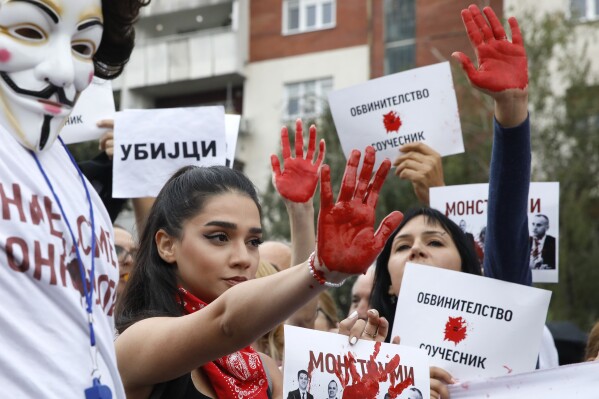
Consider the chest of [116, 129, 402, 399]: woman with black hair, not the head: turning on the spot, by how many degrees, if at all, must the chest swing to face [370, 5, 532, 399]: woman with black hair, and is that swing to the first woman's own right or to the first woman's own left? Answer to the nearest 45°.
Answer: approximately 90° to the first woman's own left

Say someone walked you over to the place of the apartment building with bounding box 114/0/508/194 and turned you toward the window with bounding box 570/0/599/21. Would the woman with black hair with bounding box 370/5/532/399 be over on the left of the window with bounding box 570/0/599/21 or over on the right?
right

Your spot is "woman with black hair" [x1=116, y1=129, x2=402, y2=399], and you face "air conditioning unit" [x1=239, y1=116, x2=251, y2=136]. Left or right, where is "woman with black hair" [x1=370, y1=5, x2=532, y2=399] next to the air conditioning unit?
right

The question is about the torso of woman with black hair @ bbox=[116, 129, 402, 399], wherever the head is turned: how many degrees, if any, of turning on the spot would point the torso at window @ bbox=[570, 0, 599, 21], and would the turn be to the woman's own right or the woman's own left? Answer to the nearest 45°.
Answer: approximately 90° to the woman's own left

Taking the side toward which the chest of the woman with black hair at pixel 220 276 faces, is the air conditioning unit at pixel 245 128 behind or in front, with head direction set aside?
behind

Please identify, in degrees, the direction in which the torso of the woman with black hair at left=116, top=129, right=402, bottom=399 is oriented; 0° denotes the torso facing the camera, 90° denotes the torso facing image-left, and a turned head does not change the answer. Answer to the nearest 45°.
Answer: approximately 315°

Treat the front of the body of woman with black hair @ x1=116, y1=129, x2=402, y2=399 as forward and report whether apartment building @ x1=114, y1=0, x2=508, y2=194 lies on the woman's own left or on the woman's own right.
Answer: on the woman's own left

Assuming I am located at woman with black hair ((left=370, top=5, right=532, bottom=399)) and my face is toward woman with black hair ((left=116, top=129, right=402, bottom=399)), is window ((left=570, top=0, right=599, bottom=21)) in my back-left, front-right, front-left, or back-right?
back-right

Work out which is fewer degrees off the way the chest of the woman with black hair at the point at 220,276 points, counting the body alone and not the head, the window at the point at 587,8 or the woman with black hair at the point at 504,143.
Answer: the woman with black hair

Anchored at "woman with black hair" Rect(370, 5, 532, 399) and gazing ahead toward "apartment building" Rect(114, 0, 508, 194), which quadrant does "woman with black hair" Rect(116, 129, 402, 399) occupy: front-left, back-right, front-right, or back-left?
back-left
